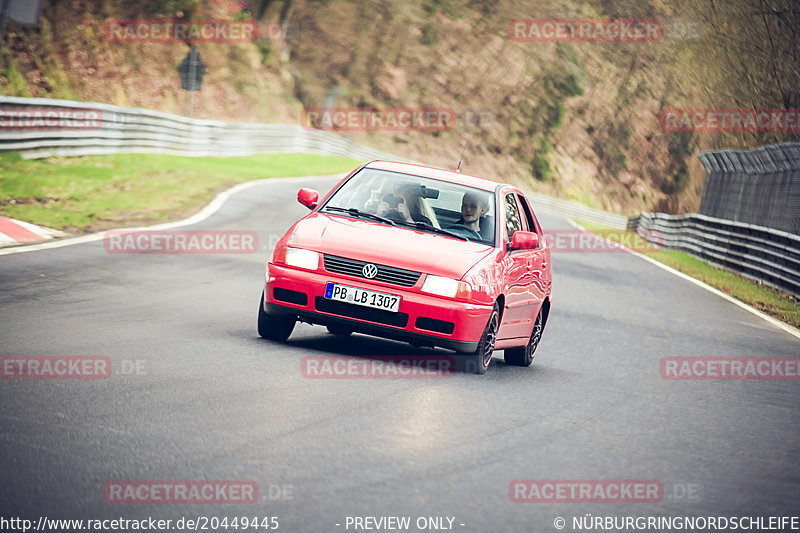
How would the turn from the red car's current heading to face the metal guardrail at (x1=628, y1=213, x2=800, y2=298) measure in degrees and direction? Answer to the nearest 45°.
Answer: approximately 135° to its left

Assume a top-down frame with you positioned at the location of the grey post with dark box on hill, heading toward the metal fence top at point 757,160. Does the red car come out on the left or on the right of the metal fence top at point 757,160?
right

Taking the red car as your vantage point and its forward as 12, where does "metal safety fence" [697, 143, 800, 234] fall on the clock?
The metal safety fence is roughly at 7 o'clock from the red car.

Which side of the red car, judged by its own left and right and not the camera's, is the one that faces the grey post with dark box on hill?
back

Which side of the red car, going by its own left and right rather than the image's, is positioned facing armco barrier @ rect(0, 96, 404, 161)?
back

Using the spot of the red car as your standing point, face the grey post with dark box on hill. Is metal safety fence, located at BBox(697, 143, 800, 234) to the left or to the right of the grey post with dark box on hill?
right

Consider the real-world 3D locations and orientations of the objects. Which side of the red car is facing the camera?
front

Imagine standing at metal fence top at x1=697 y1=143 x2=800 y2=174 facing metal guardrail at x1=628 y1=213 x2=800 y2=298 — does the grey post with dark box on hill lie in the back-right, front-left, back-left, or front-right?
back-right

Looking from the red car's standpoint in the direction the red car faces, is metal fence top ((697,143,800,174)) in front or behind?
behind
